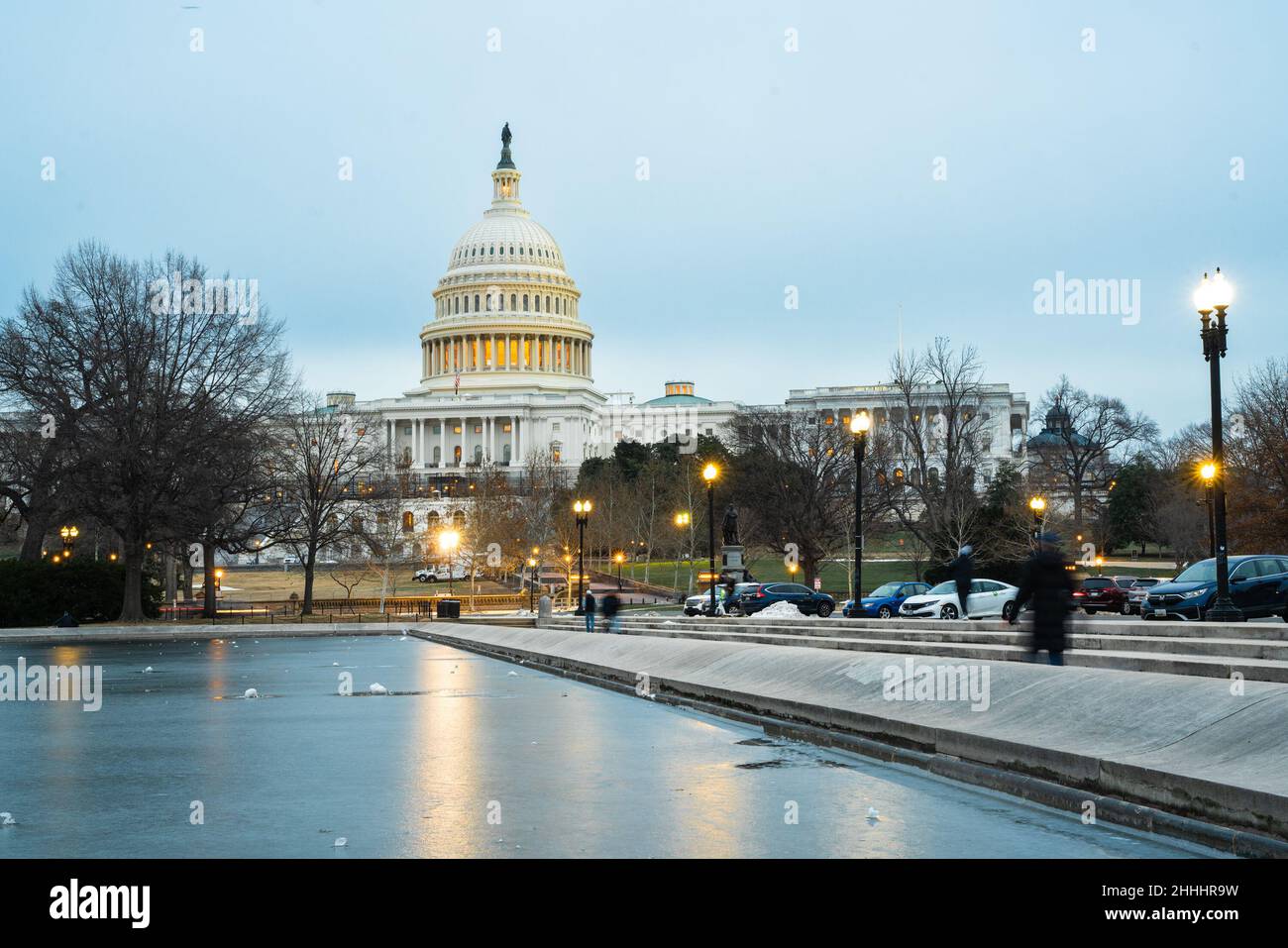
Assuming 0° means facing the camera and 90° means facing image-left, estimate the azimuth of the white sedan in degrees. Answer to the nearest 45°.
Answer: approximately 45°

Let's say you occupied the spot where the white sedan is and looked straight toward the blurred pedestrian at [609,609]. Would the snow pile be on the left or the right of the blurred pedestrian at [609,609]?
right

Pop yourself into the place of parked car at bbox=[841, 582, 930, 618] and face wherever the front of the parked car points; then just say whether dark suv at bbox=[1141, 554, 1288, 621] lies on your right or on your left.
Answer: on your left

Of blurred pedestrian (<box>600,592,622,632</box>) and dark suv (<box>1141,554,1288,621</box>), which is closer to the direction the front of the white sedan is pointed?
the blurred pedestrian

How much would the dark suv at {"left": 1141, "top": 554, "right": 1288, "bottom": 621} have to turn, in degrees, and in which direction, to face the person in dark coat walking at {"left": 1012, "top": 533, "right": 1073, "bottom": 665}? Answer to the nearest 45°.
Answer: approximately 45° to its left
